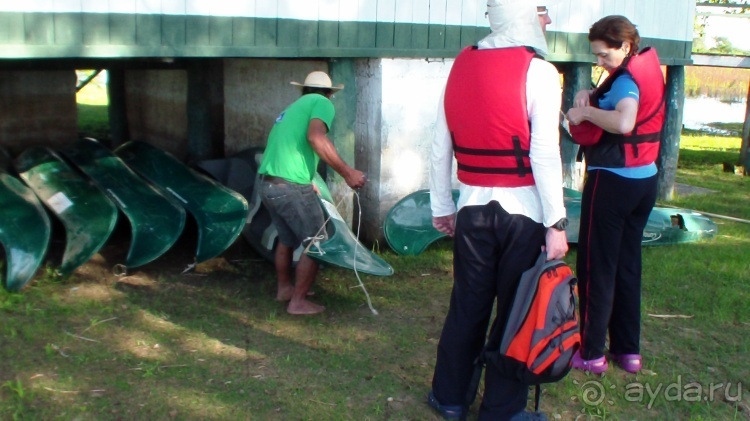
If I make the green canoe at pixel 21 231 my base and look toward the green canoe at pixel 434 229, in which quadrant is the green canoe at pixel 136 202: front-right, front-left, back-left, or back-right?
front-left

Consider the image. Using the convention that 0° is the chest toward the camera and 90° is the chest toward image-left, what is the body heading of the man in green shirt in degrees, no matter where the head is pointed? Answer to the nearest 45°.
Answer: approximately 225°

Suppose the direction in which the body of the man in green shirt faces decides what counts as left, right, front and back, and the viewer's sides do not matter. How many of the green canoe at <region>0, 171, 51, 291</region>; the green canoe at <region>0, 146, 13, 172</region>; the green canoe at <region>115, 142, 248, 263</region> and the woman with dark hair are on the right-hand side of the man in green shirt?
1

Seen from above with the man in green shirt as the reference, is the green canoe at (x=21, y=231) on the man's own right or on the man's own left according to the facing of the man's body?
on the man's own left

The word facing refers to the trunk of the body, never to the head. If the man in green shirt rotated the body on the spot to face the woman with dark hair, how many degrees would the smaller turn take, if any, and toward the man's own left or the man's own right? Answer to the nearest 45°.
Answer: approximately 90° to the man's own right

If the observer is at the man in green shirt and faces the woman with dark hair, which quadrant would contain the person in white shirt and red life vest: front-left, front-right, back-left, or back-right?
front-right

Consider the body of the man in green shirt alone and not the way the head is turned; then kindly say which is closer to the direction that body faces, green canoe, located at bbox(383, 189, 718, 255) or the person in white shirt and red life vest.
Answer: the green canoe

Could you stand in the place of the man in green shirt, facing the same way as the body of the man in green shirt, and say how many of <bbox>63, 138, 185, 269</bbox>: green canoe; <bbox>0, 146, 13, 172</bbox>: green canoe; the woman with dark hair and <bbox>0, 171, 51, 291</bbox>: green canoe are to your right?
1

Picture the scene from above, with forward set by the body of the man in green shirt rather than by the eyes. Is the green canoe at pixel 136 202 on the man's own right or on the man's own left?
on the man's own left
